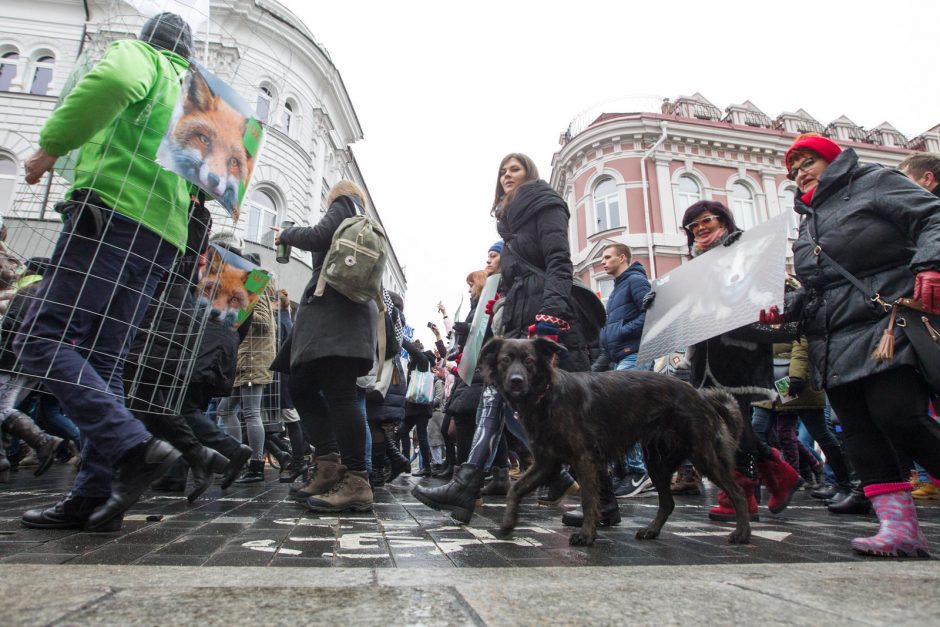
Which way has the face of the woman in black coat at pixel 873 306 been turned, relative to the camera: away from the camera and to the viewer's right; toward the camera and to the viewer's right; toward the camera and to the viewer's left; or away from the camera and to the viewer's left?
toward the camera and to the viewer's left

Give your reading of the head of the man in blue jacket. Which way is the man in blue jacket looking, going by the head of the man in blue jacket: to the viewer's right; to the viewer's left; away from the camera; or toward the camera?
to the viewer's left

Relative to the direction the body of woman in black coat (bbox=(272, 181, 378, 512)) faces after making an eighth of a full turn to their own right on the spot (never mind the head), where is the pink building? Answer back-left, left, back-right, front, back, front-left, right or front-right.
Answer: right

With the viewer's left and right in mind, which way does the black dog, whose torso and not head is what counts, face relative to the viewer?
facing to the left of the viewer

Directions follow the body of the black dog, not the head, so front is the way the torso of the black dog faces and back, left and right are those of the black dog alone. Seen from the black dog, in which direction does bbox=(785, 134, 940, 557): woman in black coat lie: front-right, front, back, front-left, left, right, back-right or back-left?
back

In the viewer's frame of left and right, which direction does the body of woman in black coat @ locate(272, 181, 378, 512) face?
facing to the left of the viewer
